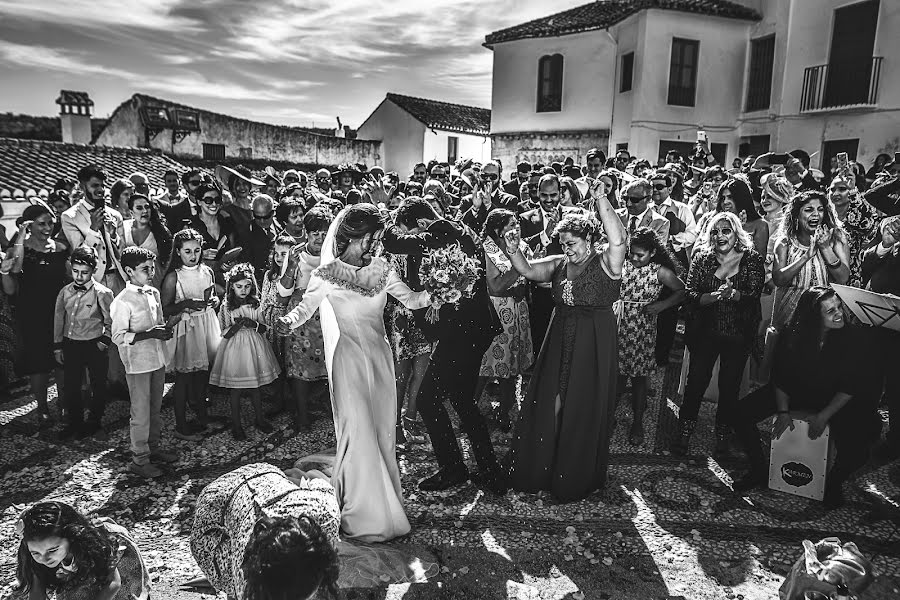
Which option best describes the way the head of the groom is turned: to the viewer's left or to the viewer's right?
to the viewer's left

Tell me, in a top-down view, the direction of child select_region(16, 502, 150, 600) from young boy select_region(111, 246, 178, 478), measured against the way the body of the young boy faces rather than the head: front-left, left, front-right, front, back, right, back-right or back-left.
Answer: front-right

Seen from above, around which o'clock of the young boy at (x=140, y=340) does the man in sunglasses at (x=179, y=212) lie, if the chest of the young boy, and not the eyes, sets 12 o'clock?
The man in sunglasses is roughly at 8 o'clock from the young boy.

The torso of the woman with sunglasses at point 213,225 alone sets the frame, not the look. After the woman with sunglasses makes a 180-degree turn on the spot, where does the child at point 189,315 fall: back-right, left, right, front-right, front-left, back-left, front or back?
back

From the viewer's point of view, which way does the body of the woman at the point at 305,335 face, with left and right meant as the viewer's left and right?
facing the viewer and to the right of the viewer

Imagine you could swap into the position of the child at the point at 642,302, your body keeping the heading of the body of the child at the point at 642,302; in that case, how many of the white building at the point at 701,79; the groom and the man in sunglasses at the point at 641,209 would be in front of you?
1

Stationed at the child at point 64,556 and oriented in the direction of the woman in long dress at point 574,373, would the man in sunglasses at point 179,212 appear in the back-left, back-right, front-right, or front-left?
front-left

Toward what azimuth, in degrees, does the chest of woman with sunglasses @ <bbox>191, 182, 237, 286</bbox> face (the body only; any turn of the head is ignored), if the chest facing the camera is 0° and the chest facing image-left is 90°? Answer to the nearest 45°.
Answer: approximately 0°

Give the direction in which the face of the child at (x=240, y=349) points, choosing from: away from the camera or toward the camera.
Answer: toward the camera

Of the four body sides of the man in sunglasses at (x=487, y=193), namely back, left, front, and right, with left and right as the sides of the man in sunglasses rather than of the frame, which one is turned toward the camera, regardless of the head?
front

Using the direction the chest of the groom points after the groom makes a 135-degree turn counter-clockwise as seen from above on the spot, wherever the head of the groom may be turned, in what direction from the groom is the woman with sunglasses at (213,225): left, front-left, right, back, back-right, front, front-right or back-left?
back-left

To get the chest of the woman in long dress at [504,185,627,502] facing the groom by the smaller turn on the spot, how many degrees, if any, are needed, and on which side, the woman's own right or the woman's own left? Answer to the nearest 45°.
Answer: approximately 45° to the woman's own right

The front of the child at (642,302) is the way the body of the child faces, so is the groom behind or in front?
in front

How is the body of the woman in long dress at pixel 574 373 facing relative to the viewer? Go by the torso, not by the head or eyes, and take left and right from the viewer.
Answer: facing the viewer and to the left of the viewer
